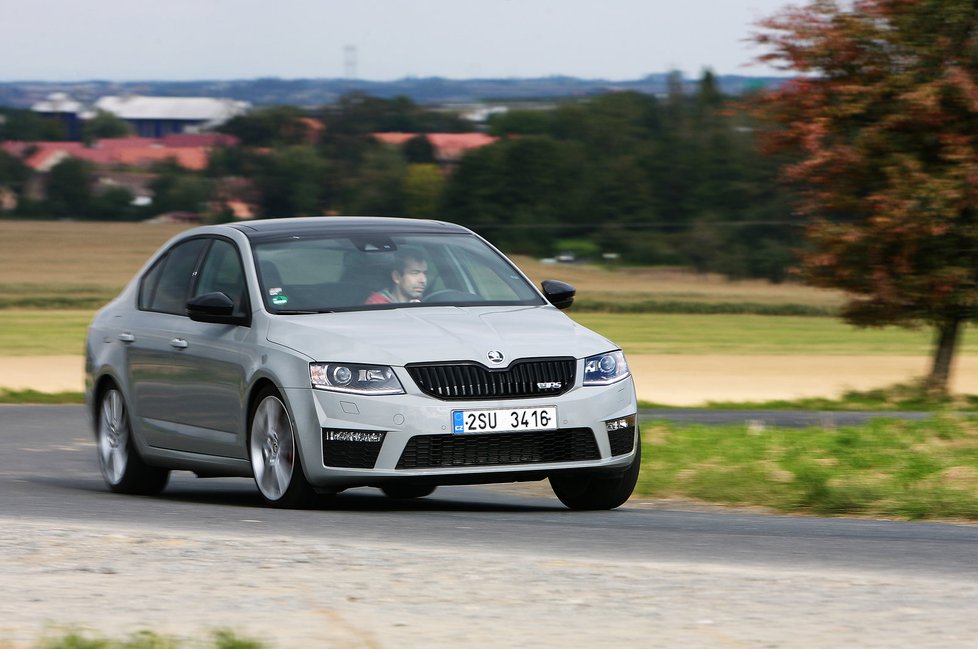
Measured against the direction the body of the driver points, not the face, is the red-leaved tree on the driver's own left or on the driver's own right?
on the driver's own left

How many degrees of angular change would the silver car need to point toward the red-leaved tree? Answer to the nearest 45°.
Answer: approximately 90° to its left

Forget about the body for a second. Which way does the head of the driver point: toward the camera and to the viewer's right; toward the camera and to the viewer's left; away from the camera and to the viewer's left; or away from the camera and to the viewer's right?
toward the camera and to the viewer's right

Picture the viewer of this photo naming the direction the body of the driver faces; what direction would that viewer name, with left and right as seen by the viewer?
facing the viewer and to the right of the viewer

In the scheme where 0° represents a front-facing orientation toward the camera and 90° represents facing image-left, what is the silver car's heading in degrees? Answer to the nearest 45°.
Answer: approximately 315°
